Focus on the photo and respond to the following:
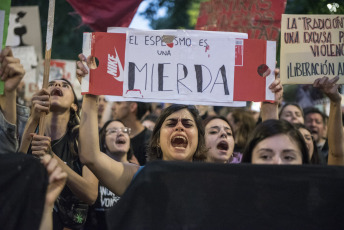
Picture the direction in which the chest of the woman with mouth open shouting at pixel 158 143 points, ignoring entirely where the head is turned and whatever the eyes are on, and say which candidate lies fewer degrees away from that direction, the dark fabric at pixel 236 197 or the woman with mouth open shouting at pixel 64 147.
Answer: the dark fabric

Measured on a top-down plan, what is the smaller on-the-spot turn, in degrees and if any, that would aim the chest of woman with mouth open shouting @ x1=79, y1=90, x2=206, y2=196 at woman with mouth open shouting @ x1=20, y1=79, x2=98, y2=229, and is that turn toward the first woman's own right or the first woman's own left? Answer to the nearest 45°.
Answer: approximately 90° to the first woman's own right

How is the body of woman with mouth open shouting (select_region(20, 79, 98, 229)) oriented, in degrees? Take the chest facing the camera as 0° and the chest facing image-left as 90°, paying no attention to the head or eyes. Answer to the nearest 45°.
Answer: approximately 45°

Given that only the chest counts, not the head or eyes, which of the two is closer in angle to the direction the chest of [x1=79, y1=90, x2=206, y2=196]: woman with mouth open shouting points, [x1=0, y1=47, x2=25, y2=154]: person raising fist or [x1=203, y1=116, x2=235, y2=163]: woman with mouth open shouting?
the person raising fist

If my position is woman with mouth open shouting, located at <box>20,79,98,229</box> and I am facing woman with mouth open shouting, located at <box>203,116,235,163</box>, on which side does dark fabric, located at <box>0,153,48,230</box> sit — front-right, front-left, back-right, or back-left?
back-right

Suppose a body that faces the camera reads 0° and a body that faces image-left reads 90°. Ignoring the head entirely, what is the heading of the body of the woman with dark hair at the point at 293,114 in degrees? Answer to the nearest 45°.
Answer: approximately 0°

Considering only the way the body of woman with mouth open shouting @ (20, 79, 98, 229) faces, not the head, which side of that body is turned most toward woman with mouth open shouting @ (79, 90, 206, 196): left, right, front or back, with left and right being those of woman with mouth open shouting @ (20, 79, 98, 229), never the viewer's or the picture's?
left

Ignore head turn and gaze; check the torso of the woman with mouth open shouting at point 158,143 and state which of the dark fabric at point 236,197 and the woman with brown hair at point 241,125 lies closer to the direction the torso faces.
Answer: the dark fabric
